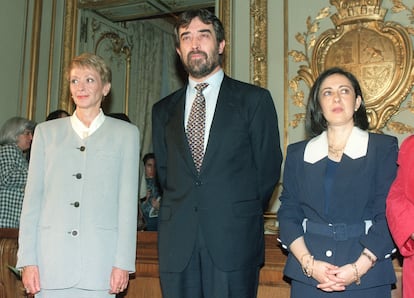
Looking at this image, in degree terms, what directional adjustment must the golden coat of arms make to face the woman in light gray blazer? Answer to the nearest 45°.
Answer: approximately 45° to its right

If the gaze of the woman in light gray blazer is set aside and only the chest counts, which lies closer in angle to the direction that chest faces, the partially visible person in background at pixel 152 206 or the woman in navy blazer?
the woman in navy blazer

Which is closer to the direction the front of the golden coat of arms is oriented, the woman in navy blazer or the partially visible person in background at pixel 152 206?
the woman in navy blazer

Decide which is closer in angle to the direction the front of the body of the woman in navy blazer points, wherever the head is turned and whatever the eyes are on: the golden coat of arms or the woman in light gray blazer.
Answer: the woman in light gray blazer

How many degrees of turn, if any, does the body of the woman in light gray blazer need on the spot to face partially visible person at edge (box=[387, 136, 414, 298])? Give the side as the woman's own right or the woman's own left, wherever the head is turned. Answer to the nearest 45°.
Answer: approximately 45° to the woman's own left

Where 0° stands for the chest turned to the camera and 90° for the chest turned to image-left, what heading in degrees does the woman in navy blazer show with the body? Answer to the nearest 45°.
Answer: approximately 0°

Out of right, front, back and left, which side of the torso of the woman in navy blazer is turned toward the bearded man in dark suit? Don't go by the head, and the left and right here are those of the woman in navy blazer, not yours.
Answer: right
